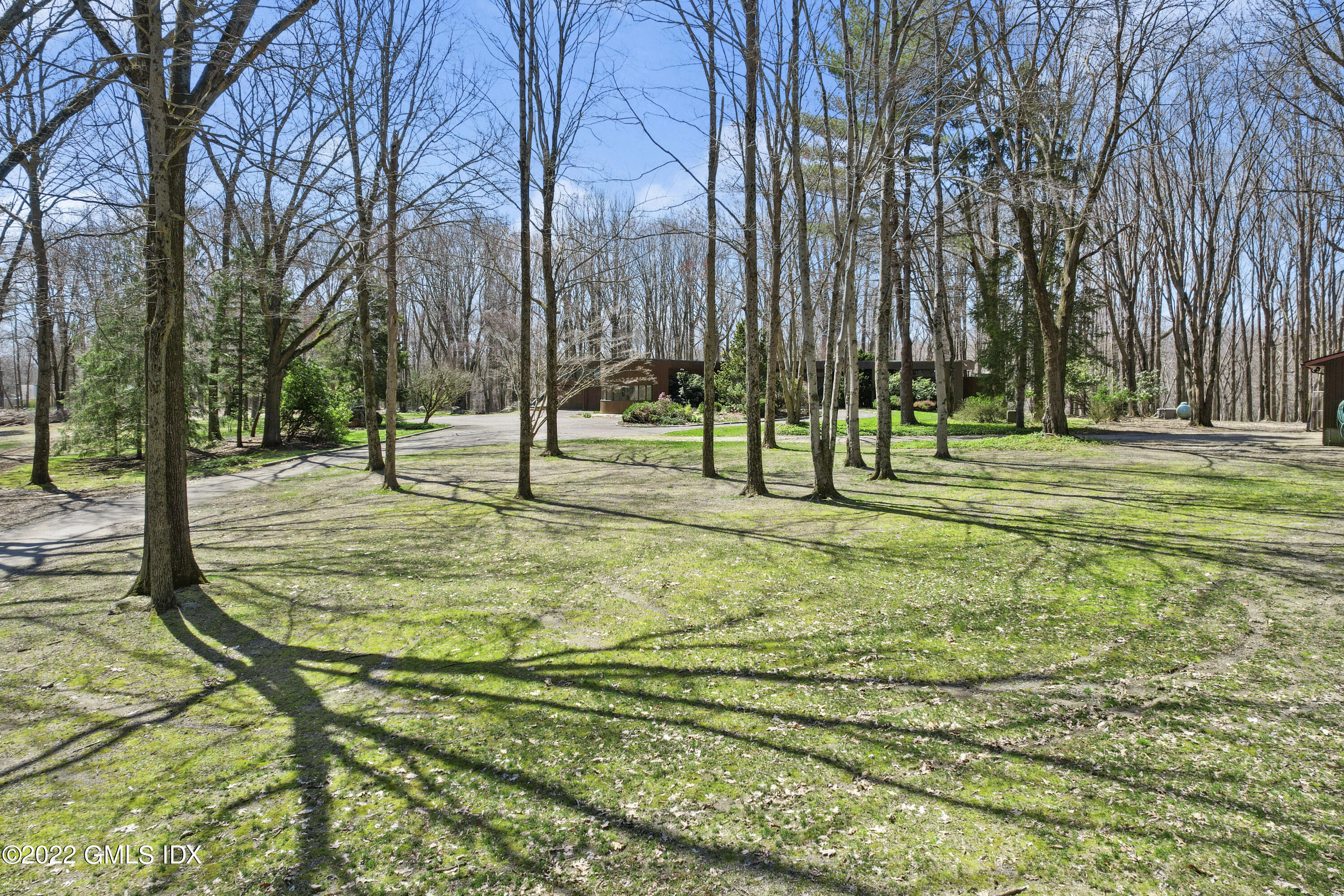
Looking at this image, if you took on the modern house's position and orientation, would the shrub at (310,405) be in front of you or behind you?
in front

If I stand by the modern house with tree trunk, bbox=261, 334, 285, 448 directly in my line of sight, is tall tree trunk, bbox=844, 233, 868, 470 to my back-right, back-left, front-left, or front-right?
front-left

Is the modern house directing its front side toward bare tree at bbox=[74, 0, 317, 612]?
yes

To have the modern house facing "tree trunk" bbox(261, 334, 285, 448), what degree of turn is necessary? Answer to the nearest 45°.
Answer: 0° — it already faces it

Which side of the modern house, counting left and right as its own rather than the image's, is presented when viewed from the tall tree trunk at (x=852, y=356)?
front

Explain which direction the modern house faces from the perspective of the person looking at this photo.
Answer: facing the viewer

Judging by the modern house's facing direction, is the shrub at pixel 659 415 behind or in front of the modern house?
in front

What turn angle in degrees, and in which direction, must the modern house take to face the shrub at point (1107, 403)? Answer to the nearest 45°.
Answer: approximately 45° to its left
